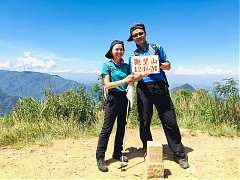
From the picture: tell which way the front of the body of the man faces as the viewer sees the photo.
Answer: toward the camera

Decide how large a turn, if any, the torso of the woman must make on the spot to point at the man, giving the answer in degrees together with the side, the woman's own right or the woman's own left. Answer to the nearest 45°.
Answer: approximately 45° to the woman's own left

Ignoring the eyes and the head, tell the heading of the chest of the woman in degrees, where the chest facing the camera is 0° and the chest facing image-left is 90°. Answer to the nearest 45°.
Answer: approximately 315°

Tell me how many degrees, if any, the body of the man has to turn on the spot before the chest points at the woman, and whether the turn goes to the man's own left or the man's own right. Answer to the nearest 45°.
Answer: approximately 90° to the man's own right

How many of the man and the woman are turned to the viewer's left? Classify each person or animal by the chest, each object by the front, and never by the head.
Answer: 0
